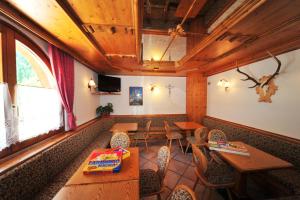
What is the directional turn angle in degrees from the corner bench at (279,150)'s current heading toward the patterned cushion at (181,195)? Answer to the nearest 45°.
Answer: approximately 45° to its left

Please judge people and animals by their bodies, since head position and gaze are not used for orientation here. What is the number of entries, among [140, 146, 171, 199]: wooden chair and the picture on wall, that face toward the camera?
1

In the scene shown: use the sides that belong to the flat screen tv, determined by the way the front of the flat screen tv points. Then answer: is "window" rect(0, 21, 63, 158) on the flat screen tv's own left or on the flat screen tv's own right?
on the flat screen tv's own right

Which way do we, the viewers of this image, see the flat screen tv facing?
facing the viewer and to the right of the viewer

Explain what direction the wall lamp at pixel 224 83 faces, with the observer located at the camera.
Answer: facing the viewer and to the left of the viewer

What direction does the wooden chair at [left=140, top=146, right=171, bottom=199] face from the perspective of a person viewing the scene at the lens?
facing to the left of the viewer

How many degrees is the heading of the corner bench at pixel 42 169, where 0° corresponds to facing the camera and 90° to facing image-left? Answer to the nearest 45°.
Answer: approximately 315°

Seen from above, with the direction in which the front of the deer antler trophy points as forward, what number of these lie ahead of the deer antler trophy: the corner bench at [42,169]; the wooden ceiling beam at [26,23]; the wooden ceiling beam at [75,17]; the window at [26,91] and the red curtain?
5

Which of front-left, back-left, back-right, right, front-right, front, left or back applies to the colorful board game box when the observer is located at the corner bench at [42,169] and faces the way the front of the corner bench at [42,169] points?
front

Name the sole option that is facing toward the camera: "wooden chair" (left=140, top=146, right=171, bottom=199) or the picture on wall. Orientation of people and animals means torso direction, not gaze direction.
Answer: the picture on wall

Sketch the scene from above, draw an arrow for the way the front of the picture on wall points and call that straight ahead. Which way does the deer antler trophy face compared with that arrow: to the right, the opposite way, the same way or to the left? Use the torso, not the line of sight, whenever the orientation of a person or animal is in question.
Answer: to the right

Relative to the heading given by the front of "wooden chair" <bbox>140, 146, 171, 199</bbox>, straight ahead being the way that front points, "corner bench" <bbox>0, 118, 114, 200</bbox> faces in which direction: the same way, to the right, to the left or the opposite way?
the opposite way

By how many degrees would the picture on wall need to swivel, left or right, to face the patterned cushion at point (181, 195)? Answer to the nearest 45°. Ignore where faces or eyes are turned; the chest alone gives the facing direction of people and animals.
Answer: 0° — it already faces it

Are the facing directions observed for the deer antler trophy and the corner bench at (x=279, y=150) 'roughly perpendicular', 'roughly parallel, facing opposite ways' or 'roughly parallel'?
roughly parallel

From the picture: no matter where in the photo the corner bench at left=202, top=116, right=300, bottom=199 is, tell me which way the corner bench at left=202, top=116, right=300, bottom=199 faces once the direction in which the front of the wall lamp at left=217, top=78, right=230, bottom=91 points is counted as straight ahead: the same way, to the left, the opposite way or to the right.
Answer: the same way
